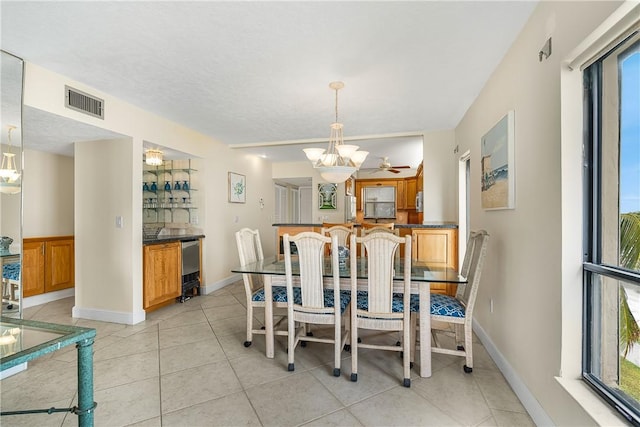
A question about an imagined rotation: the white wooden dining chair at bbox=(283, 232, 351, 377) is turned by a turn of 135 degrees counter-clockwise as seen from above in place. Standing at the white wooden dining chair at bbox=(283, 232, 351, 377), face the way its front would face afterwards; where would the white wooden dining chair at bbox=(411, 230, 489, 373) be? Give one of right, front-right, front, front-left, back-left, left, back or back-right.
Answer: back-left

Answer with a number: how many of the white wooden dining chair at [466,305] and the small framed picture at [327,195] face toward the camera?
1

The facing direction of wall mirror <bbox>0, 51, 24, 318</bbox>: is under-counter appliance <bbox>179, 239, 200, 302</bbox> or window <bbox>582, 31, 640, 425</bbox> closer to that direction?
the window

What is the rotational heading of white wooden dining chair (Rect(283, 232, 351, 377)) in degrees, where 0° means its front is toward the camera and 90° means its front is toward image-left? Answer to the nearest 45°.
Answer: approximately 180°

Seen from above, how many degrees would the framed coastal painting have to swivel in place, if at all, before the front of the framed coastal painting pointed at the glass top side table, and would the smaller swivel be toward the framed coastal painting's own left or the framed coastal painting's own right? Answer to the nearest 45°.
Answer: approximately 45° to the framed coastal painting's own left

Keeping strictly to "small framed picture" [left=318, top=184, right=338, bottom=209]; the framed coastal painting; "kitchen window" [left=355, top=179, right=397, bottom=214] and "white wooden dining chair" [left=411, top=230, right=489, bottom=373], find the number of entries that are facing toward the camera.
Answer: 2

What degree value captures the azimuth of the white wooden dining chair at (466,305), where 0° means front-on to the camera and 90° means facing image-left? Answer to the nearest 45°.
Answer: approximately 90°
